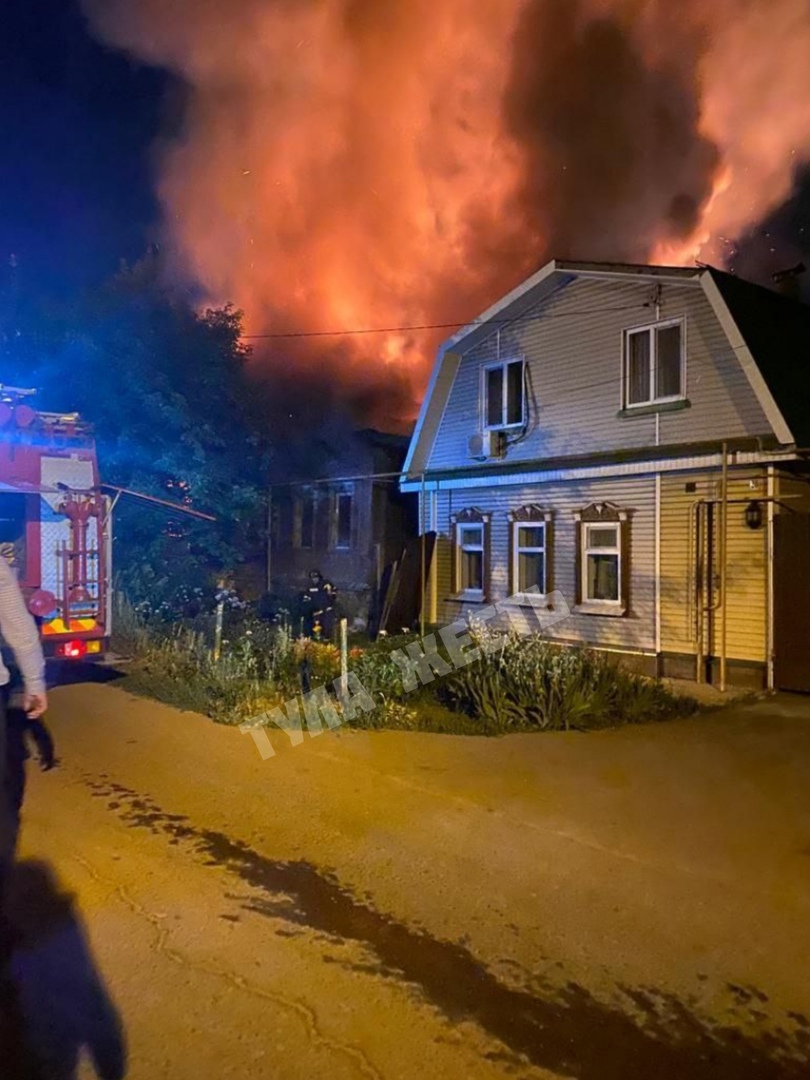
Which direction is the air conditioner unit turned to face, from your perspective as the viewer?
facing the viewer and to the left of the viewer

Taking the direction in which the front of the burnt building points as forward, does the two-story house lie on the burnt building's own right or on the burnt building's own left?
on the burnt building's own left

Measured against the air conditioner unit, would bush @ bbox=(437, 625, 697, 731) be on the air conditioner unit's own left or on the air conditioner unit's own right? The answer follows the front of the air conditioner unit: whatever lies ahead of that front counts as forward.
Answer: on the air conditioner unit's own left

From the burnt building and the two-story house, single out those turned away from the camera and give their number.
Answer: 0

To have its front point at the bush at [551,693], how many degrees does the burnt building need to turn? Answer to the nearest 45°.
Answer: approximately 45° to its left

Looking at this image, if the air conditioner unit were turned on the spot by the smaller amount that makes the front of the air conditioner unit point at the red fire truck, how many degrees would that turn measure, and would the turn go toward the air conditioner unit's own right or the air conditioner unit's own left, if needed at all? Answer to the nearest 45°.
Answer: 0° — it already faces it

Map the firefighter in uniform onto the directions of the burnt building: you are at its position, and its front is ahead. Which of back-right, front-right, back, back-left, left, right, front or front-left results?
front-left

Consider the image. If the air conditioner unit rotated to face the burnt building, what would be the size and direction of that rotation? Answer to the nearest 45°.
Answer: approximately 90° to its right

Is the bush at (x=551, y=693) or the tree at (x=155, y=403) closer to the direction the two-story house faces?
the bush

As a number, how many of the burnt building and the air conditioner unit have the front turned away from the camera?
0

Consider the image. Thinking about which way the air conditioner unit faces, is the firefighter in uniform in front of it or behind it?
in front

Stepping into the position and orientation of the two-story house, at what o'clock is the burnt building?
The burnt building is roughly at 3 o'clock from the two-story house.

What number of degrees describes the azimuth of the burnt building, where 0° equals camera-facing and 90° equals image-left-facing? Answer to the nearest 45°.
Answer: approximately 45°

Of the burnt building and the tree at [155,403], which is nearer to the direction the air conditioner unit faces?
the tree

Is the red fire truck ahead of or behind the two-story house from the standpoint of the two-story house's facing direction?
ahead
